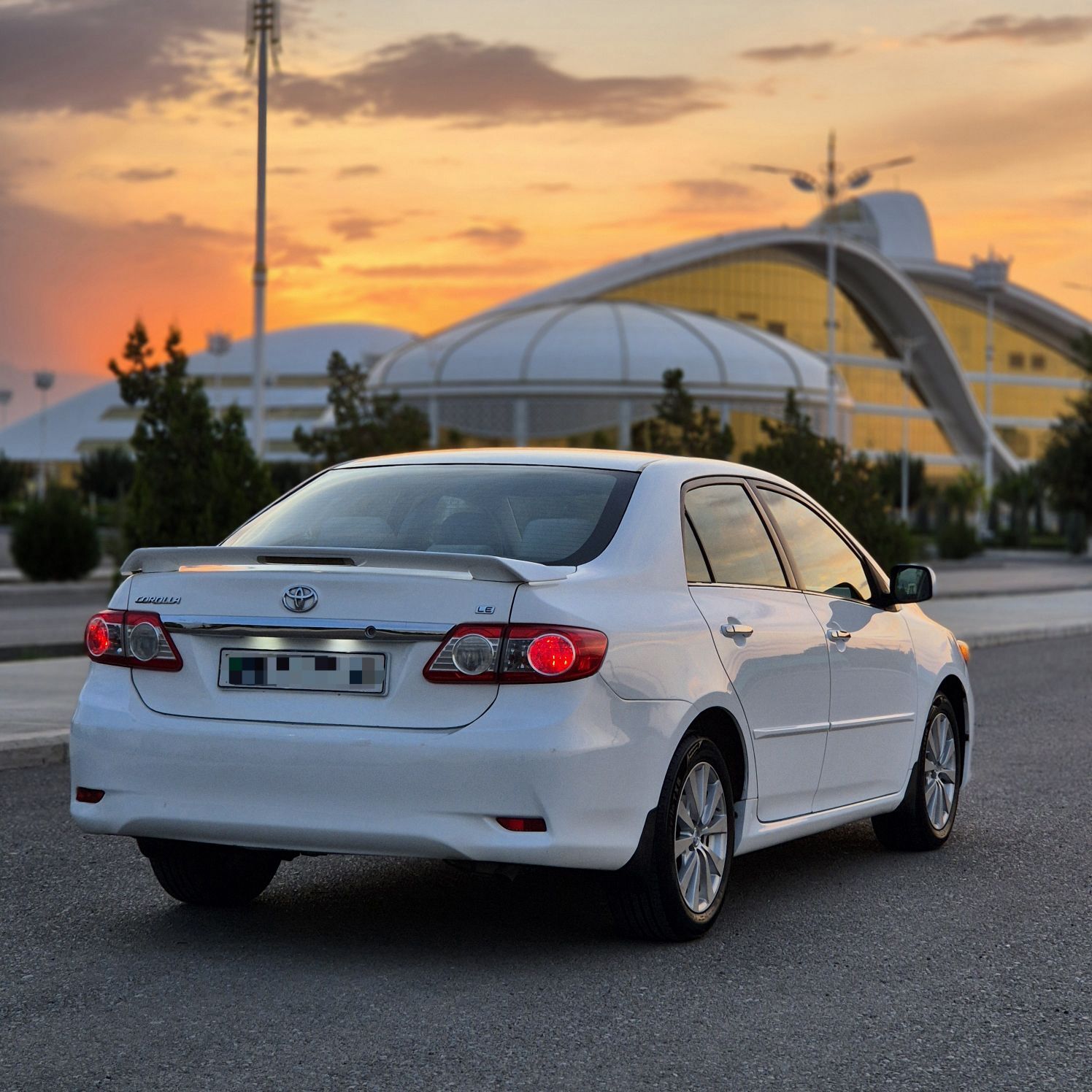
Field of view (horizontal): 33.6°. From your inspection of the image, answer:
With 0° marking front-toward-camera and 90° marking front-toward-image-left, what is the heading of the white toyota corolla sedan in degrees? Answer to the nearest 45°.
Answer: approximately 225°

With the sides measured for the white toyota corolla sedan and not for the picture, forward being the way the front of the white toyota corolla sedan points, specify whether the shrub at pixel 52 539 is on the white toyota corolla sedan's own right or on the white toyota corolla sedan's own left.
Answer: on the white toyota corolla sedan's own left

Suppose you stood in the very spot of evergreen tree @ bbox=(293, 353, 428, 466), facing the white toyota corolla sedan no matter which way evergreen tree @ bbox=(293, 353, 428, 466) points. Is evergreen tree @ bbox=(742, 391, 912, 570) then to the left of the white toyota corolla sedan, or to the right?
left

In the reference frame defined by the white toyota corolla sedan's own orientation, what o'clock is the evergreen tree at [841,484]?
The evergreen tree is roughly at 11 o'clock from the white toyota corolla sedan.

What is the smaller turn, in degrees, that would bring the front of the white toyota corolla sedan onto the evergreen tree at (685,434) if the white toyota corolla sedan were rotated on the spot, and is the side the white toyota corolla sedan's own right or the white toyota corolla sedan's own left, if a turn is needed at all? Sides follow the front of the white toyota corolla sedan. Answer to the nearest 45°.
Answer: approximately 45° to the white toyota corolla sedan's own left

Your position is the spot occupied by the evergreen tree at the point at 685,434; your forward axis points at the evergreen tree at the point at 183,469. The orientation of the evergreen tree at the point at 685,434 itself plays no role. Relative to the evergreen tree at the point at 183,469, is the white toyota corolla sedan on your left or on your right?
left

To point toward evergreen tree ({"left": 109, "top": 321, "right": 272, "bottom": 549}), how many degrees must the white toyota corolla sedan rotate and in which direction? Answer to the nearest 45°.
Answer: approximately 45° to its left

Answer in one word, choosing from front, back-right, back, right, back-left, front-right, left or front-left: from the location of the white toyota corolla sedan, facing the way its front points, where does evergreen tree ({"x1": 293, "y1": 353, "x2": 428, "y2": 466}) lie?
front-left

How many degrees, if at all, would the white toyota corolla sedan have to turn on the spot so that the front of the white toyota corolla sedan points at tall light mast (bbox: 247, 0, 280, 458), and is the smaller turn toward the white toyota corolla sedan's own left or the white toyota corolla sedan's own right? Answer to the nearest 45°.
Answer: approximately 45° to the white toyota corolla sedan's own left
